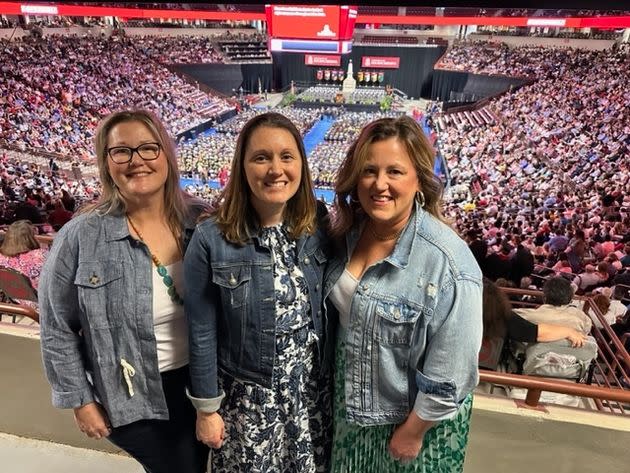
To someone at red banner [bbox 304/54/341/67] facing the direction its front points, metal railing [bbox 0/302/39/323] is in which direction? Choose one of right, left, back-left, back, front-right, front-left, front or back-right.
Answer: front

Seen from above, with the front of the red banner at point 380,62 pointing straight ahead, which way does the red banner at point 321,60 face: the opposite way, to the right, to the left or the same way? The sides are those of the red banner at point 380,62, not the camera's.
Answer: the same way

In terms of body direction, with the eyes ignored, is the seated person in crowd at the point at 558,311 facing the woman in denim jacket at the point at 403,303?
no

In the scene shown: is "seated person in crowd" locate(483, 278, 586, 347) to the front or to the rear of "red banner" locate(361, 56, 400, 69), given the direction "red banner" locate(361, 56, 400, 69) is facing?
to the front

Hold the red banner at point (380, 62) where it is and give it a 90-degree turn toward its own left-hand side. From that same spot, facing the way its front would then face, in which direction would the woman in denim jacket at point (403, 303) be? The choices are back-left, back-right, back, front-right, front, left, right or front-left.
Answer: right

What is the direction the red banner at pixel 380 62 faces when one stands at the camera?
facing the viewer

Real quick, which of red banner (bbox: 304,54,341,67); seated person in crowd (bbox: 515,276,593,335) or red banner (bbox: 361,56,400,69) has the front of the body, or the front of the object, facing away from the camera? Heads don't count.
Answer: the seated person in crowd

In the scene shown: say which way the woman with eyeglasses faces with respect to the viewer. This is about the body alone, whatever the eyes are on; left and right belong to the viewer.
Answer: facing the viewer and to the right of the viewer

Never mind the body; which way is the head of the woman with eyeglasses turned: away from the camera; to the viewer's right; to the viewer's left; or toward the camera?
toward the camera

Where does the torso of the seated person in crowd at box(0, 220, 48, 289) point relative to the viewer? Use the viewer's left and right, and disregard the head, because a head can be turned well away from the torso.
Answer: facing away from the viewer

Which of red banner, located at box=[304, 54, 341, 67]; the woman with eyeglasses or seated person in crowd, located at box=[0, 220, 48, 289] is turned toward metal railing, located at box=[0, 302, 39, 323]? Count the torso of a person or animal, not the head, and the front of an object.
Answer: the red banner

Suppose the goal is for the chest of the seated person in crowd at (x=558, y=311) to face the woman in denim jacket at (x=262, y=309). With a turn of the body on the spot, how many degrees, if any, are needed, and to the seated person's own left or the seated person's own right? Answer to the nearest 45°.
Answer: approximately 135° to the seated person's own left

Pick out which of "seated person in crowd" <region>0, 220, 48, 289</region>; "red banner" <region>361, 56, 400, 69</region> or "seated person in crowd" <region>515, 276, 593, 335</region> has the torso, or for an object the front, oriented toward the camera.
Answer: the red banner

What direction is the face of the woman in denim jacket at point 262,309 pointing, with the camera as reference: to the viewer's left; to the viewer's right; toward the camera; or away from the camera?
toward the camera

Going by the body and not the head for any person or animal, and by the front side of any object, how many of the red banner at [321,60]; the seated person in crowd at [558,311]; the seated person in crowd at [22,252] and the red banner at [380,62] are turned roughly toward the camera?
2

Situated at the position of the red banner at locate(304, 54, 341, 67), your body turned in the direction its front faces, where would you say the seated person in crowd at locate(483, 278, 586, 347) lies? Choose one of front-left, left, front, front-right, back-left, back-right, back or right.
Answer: front

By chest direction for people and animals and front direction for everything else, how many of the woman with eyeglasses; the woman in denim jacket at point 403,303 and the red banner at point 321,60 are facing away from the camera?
0

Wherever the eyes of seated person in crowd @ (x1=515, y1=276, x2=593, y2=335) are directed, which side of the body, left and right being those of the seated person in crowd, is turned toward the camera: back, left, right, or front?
back

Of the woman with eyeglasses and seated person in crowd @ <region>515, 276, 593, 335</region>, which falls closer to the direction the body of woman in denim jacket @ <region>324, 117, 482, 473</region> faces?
the woman with eyeglasses

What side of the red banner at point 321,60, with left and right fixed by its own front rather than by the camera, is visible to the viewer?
front

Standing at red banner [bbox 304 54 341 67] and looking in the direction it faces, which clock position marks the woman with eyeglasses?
The woman with eyeglasses is roughly at 12 o'clock from the red banner.
